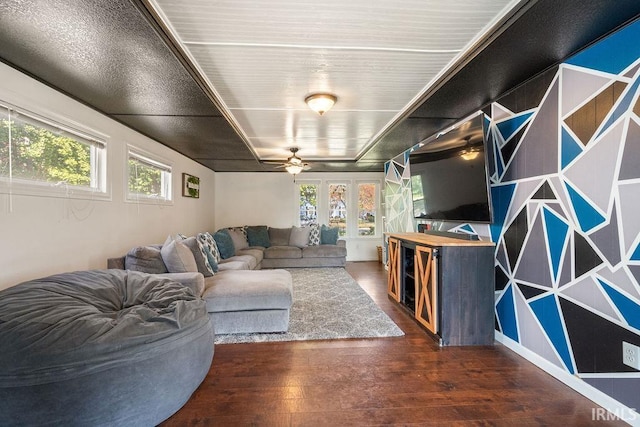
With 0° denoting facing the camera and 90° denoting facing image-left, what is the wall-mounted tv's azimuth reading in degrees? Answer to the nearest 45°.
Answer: approximately 45°

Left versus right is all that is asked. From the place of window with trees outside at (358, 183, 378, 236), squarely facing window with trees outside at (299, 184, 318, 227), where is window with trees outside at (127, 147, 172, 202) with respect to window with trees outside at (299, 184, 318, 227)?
left

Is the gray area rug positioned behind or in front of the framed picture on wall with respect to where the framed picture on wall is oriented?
in front

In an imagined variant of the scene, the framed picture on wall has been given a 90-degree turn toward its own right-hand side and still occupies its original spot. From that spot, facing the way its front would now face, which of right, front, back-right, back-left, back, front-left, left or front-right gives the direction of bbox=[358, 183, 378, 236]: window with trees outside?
back-left

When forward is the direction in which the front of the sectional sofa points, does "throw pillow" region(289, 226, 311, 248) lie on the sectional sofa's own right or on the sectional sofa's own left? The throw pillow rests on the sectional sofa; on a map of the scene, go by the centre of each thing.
on the sectional sofa's own left

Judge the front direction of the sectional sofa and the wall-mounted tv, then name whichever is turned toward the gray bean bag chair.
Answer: the wall-mounted tv

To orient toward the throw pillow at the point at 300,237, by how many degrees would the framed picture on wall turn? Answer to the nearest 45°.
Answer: approximately 45° to its left

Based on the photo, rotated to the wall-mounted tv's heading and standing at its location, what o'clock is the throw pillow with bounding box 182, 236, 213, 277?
The throw pillow is roughly at 1 o'clock from the wall-mounted tv.

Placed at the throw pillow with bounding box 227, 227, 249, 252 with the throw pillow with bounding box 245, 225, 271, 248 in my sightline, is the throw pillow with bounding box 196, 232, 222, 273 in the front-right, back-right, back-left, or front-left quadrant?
back-right

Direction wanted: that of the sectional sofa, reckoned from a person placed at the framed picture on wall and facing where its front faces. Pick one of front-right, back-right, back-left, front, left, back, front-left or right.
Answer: front-right

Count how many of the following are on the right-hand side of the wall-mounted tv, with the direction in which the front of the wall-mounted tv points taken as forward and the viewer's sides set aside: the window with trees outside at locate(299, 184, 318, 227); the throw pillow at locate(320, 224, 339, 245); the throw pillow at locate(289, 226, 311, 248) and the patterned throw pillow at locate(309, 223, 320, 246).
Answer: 4

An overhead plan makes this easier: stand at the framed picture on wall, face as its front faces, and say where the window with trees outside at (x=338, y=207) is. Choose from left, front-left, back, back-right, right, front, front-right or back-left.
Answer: front-left
